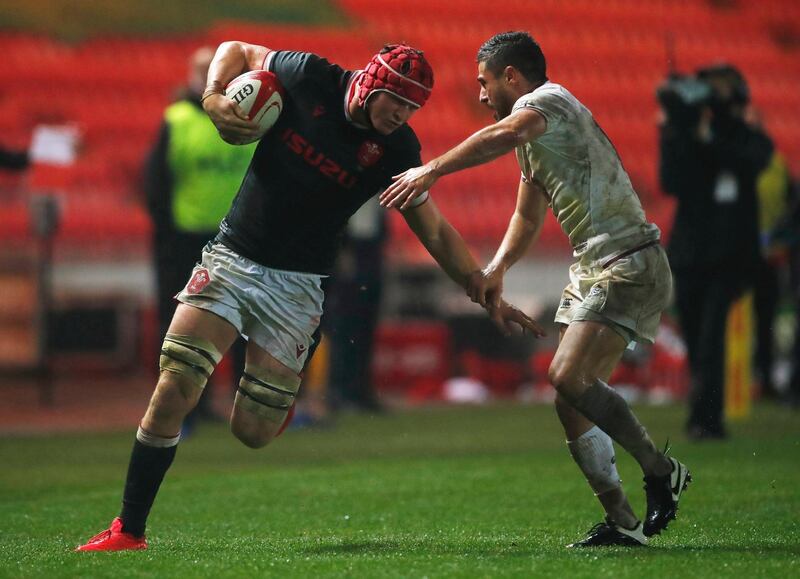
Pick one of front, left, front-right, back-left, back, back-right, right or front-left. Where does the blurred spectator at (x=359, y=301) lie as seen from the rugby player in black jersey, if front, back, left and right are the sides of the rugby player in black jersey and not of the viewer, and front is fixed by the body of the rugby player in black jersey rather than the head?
back

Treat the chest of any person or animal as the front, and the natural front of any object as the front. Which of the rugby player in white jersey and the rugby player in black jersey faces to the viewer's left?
the rugby player in white jersey

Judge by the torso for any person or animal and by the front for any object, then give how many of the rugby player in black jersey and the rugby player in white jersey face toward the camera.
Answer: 1

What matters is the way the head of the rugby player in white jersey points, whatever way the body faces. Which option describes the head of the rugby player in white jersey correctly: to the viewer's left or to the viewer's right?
to the viewer's left

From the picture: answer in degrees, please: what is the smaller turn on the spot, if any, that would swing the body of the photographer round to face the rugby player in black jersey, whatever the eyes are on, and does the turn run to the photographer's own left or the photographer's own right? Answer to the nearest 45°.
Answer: approximately 45° to the photographer's own left

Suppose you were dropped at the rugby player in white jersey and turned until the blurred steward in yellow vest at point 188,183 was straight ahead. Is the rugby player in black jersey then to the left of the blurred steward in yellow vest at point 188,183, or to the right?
left

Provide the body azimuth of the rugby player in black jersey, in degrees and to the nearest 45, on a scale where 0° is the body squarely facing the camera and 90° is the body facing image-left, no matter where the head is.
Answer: approximately 0°

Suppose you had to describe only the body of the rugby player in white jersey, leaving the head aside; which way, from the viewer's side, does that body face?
to the viewer's left

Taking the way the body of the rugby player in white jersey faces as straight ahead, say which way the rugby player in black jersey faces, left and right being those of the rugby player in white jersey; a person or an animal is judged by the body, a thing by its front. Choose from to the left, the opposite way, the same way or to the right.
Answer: to the left

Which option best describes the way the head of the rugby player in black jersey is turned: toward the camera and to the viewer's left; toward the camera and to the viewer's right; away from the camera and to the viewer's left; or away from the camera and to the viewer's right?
toward the camera and to the viewer's right

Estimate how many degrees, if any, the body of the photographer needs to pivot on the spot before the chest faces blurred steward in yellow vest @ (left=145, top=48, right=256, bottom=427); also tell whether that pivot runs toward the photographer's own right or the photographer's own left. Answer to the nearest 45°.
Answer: approximately 45° to the photographer's own right
